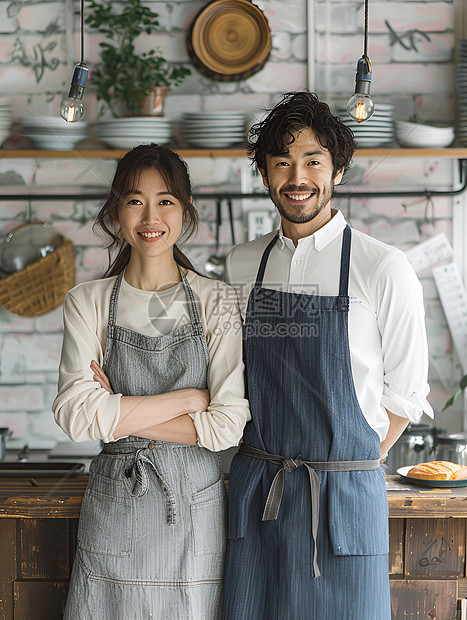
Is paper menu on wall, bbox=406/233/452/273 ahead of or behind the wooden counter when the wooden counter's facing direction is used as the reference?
behind

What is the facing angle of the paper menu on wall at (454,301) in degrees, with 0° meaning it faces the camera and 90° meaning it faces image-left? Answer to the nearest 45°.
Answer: approximately 0°

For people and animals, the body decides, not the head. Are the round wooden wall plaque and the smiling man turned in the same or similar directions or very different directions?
same or similar directions

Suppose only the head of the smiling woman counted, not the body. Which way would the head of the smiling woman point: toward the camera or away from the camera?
toward the camera

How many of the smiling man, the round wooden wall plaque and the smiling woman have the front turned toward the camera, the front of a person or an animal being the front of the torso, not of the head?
3

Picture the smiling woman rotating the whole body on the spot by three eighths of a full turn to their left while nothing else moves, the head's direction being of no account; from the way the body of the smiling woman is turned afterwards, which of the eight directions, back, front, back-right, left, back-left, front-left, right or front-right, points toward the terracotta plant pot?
front-left

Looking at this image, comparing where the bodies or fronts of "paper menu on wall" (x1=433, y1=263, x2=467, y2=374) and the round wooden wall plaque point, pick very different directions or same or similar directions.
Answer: same or similar directions

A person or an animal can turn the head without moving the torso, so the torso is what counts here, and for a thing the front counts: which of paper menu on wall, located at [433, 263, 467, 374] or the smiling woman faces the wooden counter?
the paper menu on wall

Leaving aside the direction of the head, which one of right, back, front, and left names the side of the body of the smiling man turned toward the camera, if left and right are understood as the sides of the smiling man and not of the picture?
front

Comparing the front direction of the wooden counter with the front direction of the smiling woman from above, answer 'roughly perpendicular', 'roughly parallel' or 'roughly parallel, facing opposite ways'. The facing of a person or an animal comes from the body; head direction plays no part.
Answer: roughly parallel

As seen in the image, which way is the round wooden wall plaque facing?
toward the camera

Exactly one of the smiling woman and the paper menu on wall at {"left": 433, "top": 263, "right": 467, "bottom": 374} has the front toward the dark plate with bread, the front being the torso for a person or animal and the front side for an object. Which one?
the paper menu on wall
